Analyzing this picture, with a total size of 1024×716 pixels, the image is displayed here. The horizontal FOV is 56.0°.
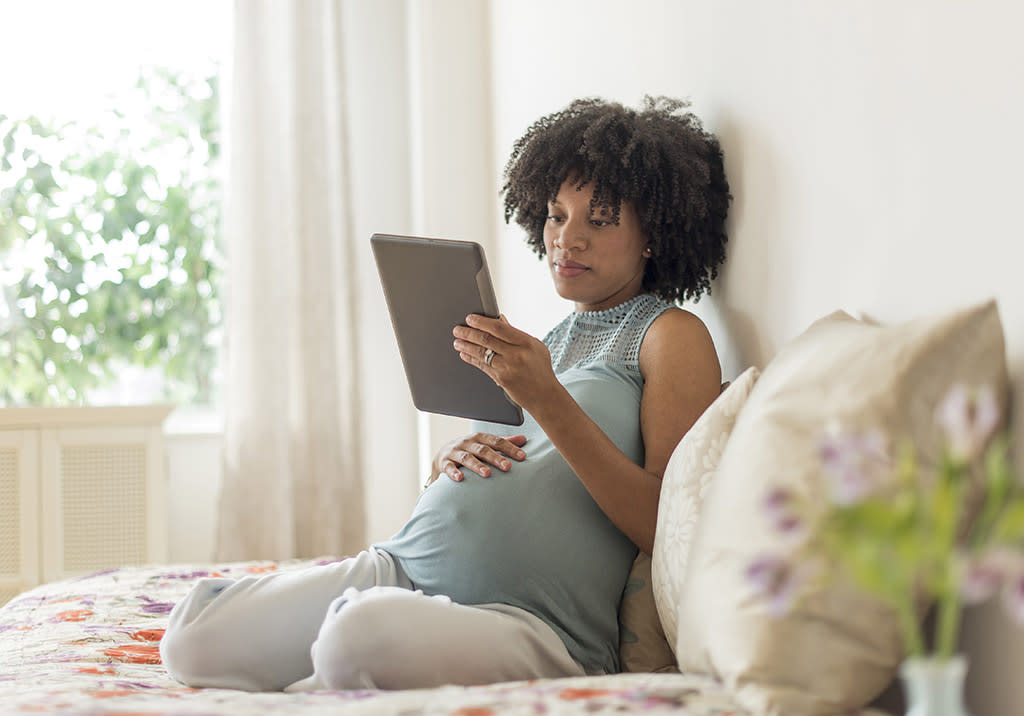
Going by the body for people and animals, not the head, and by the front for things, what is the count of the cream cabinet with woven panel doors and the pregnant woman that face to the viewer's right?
0

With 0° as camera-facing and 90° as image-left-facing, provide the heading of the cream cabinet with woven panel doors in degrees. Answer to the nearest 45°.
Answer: approximately 0°

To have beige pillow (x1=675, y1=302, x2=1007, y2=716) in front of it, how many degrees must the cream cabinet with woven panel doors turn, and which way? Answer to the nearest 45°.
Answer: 0° — it already faces it

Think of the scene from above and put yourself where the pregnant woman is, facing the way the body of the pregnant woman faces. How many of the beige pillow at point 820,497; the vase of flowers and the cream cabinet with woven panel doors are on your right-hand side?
1

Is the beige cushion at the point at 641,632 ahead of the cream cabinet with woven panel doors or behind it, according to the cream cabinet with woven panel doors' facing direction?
ahead

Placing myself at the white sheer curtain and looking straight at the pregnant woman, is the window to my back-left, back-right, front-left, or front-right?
back-right

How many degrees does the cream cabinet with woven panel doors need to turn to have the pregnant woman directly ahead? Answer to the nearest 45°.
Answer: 0° — it already faces them

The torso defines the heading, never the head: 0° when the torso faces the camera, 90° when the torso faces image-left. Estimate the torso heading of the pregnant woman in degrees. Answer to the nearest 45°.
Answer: approximately 45°
